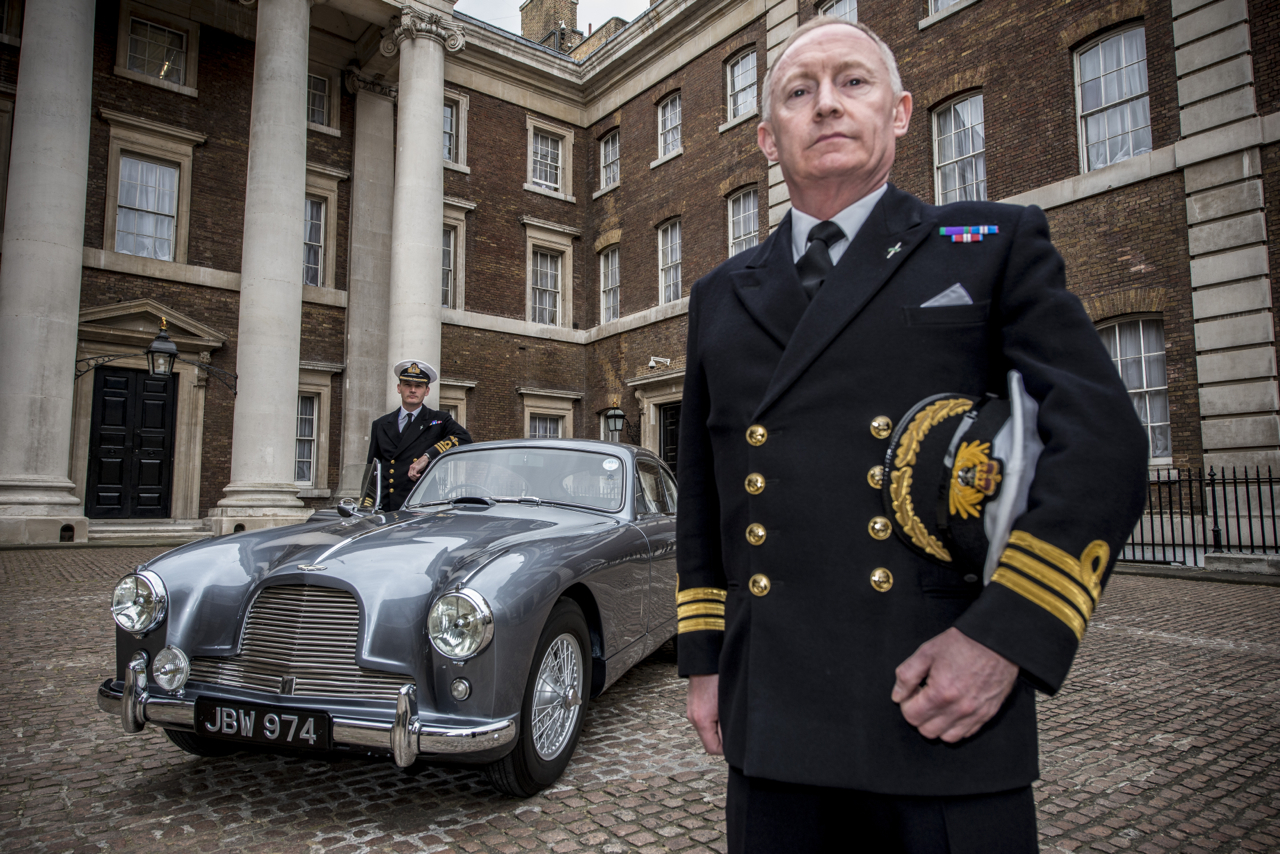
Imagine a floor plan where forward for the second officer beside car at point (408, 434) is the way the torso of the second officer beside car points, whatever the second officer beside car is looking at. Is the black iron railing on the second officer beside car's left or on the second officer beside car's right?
on the second officer beside car's left

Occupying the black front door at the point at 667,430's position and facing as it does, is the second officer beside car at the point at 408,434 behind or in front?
in front

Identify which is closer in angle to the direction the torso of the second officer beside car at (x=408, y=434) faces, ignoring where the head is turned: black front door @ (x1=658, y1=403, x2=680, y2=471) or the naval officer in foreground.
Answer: the naval officer in foreground

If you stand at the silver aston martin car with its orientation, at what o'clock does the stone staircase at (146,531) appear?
The stone staircase is roughly at 4 o'clock from the silver aston martin car.

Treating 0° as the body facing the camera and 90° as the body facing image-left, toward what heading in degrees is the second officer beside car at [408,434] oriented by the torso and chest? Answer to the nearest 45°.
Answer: approximately 0°

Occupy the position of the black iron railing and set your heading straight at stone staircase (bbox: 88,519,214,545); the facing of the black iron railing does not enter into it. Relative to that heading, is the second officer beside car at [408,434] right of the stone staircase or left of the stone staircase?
left

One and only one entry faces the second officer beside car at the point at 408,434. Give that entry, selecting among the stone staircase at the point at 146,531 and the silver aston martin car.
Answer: the stone staircase

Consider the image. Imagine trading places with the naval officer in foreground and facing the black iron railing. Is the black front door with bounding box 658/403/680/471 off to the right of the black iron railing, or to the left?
left

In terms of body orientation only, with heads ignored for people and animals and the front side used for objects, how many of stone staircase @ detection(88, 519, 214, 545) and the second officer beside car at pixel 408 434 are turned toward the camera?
2

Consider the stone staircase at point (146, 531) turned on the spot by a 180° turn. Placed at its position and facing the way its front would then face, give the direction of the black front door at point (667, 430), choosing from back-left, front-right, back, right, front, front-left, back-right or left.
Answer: right

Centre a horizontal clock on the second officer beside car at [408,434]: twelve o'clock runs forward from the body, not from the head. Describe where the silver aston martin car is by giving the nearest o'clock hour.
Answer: The silver aston martin car is roughly at 12 o'clock from the second officer beside car.

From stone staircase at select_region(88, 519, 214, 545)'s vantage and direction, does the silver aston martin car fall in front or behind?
in front

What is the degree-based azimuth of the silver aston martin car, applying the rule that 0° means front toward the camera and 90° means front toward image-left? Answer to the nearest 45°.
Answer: approximately 45°
